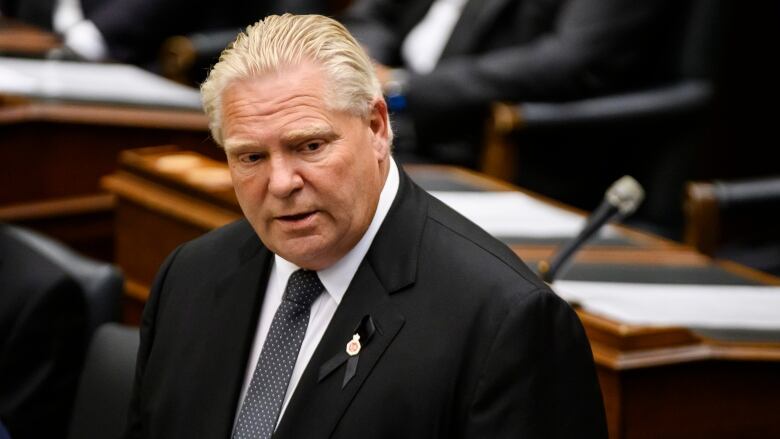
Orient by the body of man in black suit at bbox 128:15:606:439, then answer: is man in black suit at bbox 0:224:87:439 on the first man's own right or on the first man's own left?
on the first man's own right

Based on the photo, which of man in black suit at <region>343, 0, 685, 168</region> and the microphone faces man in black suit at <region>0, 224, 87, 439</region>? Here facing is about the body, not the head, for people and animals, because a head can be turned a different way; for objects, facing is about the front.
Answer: man in black suit at <region>343, 0, 685, 168</region>

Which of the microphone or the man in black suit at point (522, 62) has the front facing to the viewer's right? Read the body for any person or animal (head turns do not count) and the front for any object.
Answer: the microphone

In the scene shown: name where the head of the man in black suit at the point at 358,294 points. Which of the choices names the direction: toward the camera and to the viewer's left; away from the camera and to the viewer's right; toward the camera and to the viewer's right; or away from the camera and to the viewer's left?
toward the camera and to the viewer's left

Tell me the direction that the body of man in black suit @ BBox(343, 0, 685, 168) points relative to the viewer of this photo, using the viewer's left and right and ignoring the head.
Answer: facing the viewer and to the left of the viewer

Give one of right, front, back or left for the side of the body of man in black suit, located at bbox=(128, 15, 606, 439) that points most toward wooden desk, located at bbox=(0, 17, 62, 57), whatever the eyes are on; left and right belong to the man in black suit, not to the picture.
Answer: right

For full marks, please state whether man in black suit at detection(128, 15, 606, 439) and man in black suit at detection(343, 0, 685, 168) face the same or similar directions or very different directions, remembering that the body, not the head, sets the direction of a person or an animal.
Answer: same or similar directions

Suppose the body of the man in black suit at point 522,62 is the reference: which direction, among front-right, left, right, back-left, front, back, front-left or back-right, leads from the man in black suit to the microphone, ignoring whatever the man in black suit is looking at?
front-left

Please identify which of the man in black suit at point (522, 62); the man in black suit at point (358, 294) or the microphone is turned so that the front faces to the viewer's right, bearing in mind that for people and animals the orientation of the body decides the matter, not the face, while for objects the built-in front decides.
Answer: the microphone

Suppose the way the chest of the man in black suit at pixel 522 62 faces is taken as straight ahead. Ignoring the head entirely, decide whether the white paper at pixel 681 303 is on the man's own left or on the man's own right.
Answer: on the man's own left

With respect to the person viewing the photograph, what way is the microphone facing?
facing to the right of the viewer

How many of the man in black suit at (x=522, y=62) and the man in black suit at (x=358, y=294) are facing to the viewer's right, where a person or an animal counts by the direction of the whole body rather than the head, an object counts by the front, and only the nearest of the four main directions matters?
0

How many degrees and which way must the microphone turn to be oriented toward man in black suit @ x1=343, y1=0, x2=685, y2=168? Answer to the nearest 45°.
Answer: approximately 90° to its left
